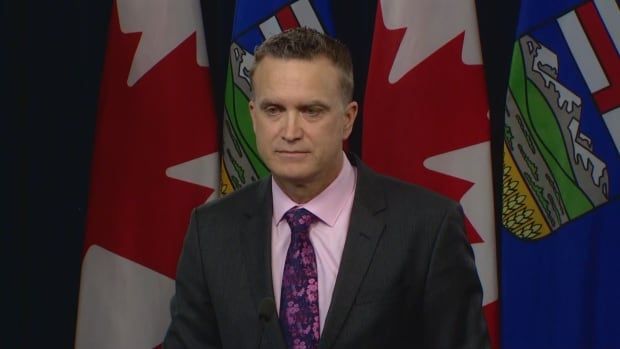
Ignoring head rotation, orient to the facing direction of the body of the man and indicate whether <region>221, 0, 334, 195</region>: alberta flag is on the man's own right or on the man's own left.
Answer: on the man's own right

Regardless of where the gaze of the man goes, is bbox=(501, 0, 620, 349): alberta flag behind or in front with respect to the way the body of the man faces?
behind

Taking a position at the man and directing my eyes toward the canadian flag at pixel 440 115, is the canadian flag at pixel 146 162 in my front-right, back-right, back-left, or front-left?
front-left

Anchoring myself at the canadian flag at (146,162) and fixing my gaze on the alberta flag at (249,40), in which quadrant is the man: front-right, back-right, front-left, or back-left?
front-right

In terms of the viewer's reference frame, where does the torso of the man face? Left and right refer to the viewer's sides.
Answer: facing the viewer and to the left of the viewer
